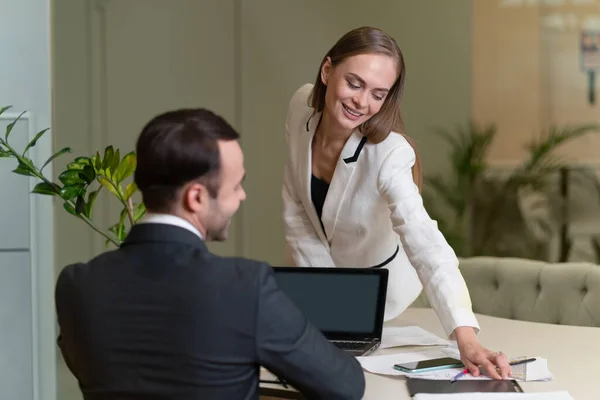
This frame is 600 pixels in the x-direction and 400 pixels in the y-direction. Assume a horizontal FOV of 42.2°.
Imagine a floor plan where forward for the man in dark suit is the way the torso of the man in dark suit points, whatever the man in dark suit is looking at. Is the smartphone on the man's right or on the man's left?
on the man's right

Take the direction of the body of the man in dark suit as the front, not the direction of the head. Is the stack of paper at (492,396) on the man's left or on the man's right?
on the man's right

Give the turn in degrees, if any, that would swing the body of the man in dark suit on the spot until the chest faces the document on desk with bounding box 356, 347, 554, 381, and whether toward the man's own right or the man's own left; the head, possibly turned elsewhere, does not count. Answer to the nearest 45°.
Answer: approximately 45° to the man's own right

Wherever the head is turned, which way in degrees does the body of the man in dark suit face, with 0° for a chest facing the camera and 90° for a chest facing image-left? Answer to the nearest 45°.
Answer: approximately 180°

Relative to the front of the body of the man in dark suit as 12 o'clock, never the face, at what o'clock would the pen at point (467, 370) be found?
The pen is roughly at 2 o'clock from the man in dark suit.

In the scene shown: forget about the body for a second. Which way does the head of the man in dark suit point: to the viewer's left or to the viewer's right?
to the viewer's right

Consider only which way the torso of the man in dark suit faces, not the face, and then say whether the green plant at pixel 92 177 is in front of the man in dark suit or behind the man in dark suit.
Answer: in front

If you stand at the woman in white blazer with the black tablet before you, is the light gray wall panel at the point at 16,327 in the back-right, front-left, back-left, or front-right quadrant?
back-right

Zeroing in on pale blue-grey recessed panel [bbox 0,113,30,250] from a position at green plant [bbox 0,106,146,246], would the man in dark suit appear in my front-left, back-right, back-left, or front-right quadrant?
back-left
